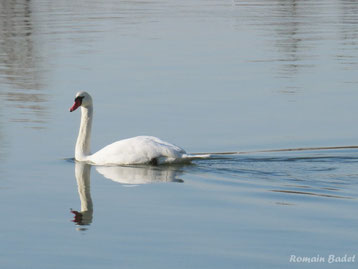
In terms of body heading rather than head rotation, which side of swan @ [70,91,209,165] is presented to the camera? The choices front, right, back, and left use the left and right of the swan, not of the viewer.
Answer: left
